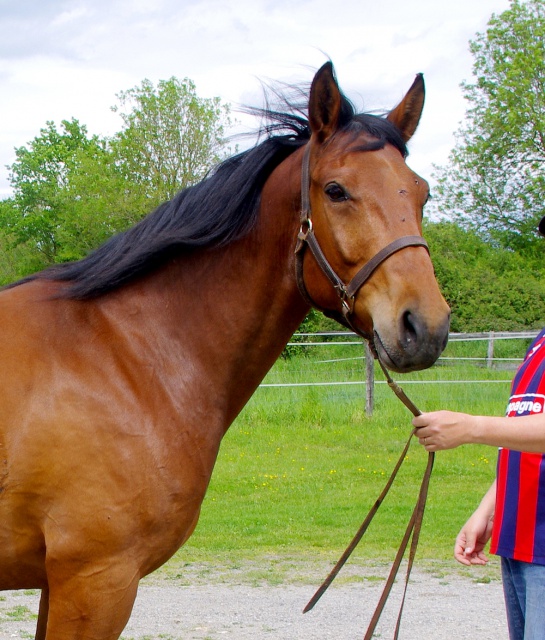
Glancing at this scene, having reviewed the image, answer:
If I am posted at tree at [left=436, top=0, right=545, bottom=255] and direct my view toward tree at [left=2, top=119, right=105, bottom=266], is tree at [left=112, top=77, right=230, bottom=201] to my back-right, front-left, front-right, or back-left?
front-right

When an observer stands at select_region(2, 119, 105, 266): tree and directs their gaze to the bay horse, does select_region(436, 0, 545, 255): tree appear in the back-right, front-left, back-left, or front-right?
front-left

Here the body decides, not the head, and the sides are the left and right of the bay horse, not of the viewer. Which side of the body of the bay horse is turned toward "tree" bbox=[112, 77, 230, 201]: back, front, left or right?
left

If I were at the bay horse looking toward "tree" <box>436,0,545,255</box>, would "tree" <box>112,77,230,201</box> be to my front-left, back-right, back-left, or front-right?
front-left

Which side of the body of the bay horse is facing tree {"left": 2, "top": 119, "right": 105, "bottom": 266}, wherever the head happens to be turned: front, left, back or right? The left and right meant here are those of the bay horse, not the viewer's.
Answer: left

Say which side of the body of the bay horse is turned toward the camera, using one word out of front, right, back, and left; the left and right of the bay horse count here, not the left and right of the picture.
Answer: right

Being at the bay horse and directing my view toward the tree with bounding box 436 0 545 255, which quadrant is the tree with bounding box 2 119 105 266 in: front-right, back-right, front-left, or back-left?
front-left
